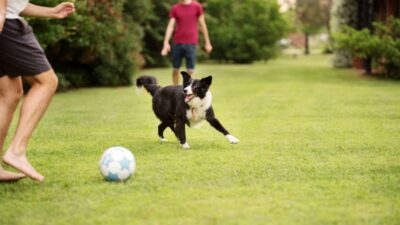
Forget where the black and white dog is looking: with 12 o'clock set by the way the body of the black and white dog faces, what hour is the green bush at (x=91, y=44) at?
The green bush is roughly at 7 o'clock from the black and white dog.

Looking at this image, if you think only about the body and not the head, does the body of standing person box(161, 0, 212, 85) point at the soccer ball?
yes

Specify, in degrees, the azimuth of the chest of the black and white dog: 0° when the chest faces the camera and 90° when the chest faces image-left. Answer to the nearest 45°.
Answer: approximately 315°

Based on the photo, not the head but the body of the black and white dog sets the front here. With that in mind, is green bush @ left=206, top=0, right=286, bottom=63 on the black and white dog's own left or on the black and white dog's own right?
on the black and white dog's own left

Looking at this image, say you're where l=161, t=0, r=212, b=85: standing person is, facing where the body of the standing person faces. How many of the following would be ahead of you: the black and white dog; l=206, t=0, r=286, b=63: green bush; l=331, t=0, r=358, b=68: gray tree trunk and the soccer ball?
2

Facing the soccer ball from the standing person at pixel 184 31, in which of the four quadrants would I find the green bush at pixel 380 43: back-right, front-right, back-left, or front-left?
back-left

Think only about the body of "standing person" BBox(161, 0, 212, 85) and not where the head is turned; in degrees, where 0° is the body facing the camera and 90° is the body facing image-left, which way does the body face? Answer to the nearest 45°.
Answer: approximately 0°

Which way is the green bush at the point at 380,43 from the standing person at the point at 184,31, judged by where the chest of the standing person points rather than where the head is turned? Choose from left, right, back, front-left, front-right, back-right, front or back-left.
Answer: back-left

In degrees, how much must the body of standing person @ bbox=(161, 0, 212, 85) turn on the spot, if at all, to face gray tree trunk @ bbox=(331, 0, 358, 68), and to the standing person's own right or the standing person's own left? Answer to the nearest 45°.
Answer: approximately 135° to the standing person's own left
